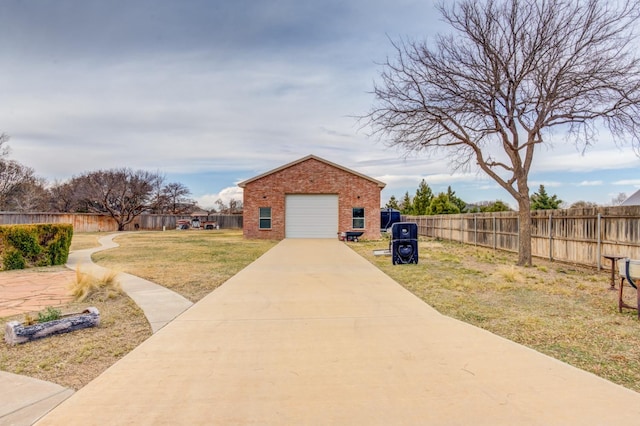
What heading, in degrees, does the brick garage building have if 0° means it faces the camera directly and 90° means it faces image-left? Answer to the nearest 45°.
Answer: approximately 0°

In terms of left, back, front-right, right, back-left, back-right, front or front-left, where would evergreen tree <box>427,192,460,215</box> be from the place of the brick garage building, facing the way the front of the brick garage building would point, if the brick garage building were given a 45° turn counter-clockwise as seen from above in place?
left

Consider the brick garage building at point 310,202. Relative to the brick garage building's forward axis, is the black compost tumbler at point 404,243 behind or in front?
in front

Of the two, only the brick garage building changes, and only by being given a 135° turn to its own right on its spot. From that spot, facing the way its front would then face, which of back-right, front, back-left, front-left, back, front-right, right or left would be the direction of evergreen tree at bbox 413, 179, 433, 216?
right

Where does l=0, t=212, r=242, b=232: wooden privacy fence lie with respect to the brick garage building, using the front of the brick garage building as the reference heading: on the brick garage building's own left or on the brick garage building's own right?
on the brick garage building's own right

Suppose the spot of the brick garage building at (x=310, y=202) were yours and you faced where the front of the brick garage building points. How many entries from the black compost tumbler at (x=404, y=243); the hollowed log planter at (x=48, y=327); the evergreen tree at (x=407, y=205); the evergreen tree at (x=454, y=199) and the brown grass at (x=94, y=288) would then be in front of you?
3

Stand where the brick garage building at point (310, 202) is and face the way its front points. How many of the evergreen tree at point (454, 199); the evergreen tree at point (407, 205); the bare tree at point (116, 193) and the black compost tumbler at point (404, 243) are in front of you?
1

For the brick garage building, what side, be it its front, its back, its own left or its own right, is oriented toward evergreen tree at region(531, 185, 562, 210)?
left

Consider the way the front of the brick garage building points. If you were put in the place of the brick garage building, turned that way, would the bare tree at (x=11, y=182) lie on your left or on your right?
on your right

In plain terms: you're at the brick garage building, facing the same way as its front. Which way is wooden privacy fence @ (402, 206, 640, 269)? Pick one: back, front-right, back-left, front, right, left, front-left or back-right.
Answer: front-left

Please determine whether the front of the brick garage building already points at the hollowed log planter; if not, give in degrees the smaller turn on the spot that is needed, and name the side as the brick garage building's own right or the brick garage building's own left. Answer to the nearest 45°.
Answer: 0° — it already faces it
